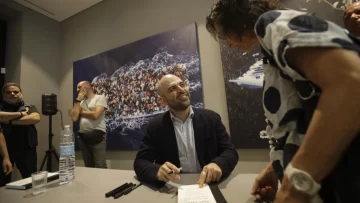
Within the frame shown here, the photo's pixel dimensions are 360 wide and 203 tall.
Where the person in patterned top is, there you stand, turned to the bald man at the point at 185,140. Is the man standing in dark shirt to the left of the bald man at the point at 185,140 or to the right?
left

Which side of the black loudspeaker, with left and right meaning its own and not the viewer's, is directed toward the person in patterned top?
front

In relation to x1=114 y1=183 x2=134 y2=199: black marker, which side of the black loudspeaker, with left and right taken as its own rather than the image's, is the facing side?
front

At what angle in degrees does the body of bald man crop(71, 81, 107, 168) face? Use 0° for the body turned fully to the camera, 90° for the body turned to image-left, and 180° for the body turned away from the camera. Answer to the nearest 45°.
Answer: approximately 45°

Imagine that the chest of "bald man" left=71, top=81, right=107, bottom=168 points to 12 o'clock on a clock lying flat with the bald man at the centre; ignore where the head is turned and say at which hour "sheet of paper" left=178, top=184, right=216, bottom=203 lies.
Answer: The sheet of paper is roughly at 10 o'clock from the bald man.

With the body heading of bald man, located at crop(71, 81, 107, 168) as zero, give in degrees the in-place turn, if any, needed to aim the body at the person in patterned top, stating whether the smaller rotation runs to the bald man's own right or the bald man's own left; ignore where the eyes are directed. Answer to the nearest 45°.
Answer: approximately 45° to the bald man's own left

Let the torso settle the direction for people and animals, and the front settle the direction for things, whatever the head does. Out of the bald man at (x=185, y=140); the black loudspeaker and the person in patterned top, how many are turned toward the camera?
2

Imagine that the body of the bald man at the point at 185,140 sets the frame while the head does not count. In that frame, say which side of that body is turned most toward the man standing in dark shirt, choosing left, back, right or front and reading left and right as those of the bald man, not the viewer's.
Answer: right

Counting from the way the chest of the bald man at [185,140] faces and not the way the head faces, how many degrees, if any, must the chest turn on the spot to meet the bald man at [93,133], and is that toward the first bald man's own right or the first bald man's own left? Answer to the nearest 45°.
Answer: approximately 135° to the first bald man's own right

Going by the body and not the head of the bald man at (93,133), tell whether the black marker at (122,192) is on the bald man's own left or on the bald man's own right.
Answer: on the bald man's own left

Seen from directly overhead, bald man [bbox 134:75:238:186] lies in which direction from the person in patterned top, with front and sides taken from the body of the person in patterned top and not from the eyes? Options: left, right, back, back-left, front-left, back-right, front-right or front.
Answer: front-right

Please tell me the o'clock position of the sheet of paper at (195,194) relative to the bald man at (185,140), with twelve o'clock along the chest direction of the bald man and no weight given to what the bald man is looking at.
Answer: The sheet of paper is roughly at 12 o'clock from the bald man.

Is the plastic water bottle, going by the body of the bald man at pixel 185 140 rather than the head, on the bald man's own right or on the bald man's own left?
on the bald man's own right

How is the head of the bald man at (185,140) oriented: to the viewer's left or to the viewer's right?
to the viewer's right
